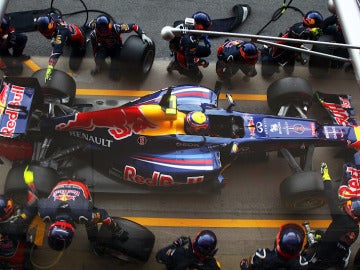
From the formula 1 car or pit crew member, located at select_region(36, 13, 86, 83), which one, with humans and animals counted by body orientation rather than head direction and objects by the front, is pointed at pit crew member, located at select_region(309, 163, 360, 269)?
the formula 1 car

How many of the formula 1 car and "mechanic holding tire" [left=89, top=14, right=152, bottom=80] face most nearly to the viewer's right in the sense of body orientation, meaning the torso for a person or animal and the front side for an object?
1

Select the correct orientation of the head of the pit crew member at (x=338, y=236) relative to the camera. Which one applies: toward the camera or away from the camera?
away from the camera

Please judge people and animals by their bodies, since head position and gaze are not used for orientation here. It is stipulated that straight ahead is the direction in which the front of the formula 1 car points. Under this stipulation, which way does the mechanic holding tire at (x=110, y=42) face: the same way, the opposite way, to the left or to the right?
to the right

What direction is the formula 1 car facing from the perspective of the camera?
to the viewer's right

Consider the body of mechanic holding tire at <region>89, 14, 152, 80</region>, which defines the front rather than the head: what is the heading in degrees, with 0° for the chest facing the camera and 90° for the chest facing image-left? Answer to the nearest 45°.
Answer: approximately 0°
